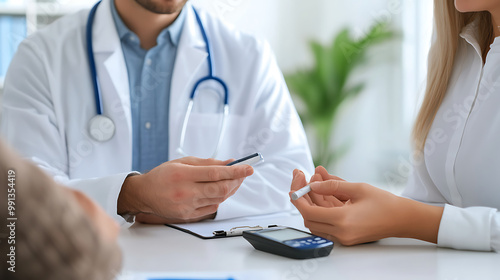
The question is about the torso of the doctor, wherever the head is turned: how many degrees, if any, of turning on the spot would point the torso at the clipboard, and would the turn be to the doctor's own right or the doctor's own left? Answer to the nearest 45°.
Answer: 0° — they already face it

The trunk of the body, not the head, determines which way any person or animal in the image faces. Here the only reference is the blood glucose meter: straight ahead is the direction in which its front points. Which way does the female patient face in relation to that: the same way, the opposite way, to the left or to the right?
to the right

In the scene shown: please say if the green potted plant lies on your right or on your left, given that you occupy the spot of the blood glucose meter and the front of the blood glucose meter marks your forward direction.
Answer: on your left

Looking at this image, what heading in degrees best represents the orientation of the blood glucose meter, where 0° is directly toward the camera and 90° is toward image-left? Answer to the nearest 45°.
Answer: approximately 315°
